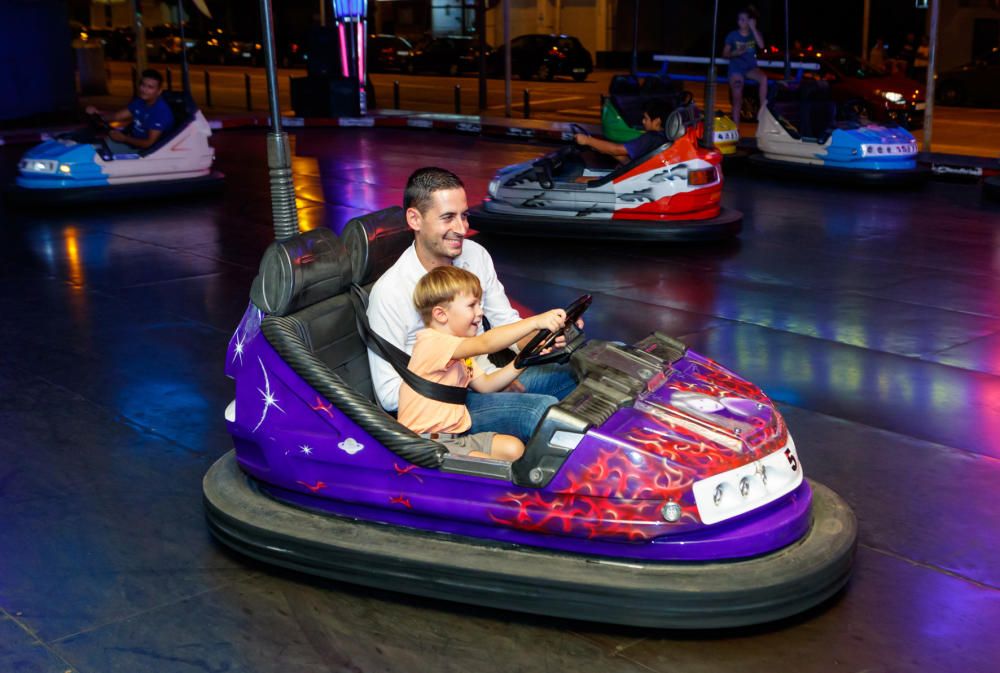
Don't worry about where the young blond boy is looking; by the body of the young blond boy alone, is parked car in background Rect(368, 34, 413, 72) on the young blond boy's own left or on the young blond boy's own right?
on the young blond boy's own left

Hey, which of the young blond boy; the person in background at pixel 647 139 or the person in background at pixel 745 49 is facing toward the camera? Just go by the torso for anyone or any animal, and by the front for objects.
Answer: the person in background at pixel 745 49

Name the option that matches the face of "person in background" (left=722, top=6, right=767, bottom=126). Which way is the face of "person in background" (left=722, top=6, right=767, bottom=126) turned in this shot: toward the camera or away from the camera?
toward the camera

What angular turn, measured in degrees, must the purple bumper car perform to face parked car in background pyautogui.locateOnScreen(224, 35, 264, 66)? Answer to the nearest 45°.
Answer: approximately 135° to its left

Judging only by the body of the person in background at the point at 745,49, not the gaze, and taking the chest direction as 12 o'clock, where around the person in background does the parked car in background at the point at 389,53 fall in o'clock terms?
The parked car in background is roughly at 5 o'clock from the person in background.

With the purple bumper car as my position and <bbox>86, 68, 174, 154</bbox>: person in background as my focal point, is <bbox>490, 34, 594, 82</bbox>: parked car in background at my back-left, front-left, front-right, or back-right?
front-right

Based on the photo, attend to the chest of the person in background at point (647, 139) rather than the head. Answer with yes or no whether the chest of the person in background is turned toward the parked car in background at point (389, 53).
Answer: no

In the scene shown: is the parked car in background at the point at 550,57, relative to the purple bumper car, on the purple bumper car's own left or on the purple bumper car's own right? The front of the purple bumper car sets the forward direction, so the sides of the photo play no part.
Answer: on the purple bumper car's own left

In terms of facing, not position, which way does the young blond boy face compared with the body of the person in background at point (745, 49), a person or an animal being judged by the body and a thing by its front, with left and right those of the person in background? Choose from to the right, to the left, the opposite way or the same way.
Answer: to the left

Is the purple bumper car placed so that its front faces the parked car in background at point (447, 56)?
no

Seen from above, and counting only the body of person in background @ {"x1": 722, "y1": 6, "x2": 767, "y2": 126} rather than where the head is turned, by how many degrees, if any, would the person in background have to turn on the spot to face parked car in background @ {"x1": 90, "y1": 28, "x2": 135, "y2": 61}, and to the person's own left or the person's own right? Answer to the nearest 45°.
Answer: approximately 135° to the person's own right

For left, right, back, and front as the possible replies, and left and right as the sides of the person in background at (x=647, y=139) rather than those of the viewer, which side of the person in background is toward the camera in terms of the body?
left

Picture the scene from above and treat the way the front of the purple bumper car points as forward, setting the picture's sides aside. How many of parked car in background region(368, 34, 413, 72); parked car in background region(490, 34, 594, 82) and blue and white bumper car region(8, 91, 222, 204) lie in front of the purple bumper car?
0

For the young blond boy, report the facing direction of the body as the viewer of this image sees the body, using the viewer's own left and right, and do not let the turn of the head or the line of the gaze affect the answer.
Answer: facing to the right of the viewer

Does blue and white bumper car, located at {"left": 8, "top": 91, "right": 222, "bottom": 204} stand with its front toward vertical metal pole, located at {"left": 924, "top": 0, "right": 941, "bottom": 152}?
no

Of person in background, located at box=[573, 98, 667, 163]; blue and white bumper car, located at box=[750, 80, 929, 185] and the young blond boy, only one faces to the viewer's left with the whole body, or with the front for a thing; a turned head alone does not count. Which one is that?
the person in background

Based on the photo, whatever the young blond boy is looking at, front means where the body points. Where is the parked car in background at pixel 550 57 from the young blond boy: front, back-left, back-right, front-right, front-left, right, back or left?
left

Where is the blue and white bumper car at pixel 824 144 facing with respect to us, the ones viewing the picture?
facing the viewer and to the right of the viewer

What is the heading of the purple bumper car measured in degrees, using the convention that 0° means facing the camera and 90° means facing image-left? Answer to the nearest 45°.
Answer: approximately 315°

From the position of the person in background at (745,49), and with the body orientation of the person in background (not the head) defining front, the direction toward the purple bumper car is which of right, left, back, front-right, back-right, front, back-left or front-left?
front
